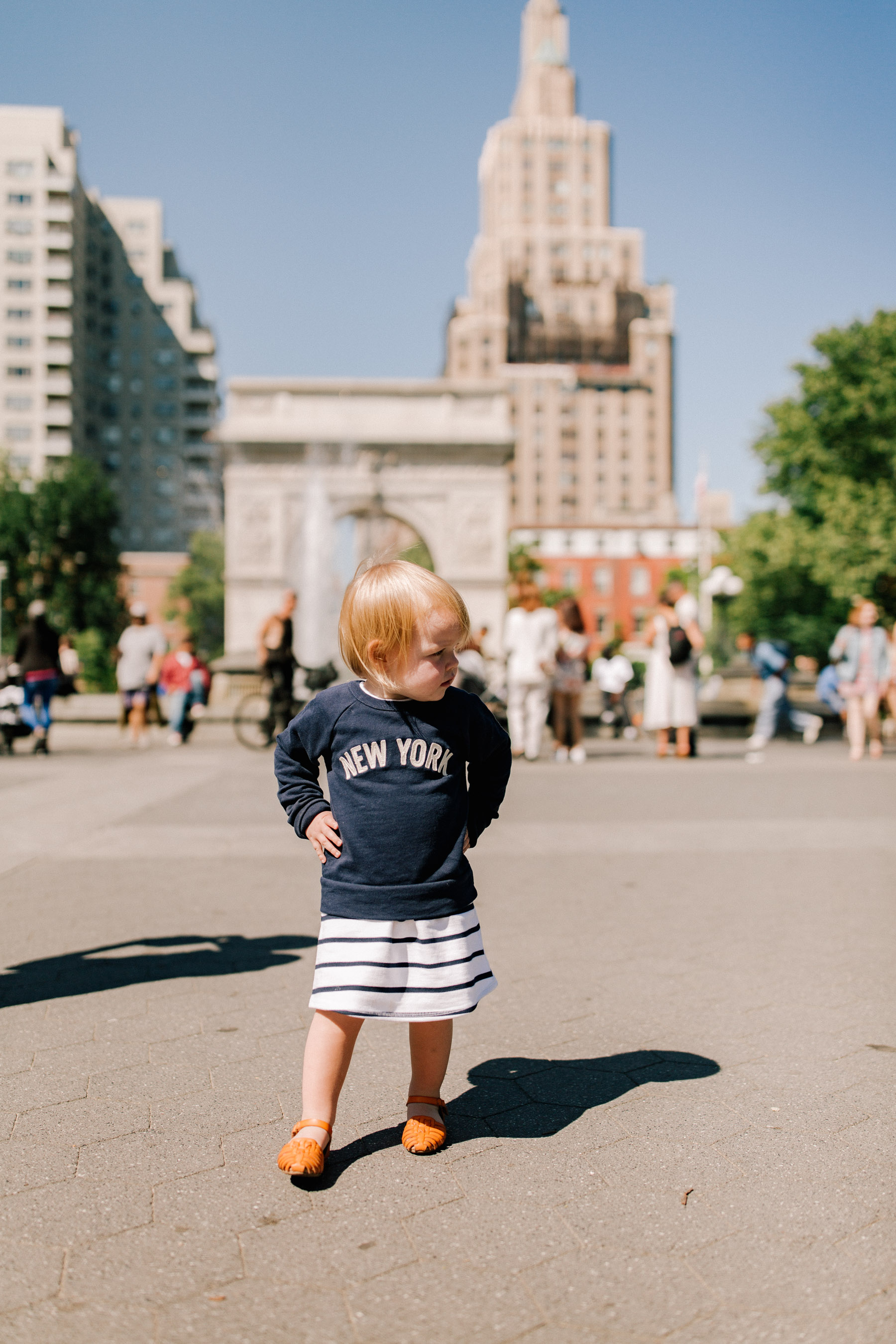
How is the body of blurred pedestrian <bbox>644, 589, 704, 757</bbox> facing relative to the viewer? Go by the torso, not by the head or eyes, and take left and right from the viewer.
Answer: facing away from the viewer

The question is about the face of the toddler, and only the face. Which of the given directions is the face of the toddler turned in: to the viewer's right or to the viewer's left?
to the viewer's right

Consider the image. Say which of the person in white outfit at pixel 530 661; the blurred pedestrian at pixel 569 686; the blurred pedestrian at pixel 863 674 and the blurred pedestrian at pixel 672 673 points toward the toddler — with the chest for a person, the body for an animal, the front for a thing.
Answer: the blurred pedestrian at pixel 863 674

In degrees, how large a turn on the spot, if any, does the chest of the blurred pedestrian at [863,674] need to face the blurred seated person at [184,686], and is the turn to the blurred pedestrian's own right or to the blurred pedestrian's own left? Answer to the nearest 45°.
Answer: approximately 90° to the blurred pedestrian's own right

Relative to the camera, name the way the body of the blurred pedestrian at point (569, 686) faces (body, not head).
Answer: away from the camera

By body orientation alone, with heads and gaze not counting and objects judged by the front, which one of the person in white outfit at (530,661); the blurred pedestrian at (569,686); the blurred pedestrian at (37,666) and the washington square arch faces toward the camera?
the washington square arch

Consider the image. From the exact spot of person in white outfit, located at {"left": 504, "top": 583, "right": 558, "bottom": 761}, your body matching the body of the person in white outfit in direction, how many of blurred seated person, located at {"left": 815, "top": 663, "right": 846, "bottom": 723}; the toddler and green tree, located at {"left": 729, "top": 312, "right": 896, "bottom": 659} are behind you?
1

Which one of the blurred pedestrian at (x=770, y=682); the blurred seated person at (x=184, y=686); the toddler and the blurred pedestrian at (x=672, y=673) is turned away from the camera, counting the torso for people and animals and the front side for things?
the blurred pedestrian at (x=672, y=673)
